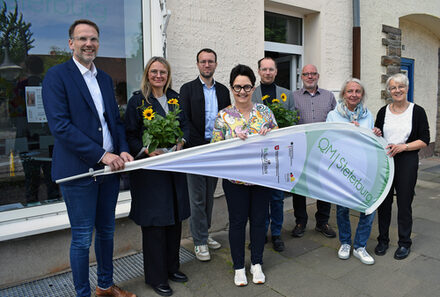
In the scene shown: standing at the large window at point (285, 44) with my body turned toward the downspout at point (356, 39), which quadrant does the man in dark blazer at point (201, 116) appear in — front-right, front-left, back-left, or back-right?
back-right

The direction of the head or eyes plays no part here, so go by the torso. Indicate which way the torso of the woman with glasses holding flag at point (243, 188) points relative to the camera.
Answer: toward the camera

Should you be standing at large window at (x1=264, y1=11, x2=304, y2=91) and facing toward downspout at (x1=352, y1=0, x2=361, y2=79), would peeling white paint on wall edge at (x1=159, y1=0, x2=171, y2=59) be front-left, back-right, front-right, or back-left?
back-right

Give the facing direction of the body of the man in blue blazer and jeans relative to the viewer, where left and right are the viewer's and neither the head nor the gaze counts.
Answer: facing the viewer and to the right of the viewer

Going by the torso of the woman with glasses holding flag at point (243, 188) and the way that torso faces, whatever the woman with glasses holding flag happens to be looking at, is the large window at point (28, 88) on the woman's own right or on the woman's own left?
on the woman's own right

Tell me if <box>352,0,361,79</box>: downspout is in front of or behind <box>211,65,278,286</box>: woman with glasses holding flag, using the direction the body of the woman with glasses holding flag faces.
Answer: behind

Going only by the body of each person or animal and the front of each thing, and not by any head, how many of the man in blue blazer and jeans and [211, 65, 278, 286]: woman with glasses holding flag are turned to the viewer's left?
0

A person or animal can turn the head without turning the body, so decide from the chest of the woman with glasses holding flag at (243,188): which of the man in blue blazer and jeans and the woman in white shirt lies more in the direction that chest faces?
the man in blue blazer and jeans

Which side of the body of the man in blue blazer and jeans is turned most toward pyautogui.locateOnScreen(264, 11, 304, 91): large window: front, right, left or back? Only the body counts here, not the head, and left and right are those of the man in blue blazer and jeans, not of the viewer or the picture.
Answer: left

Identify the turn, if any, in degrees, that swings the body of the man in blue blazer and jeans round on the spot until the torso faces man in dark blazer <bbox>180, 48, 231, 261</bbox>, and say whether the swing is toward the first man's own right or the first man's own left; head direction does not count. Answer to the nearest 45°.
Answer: approximately 90° to the first man's own left
